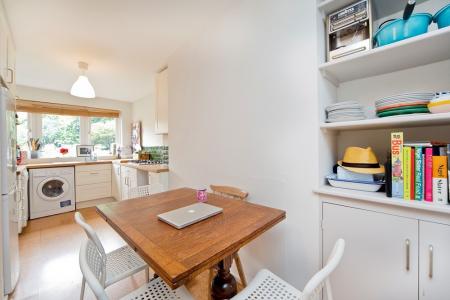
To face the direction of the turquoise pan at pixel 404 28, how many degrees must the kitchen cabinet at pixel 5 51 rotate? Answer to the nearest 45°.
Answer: approximately 45° to its right

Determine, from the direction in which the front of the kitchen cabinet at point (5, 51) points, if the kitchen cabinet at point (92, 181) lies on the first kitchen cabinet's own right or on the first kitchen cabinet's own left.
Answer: on the first kitchen cabinet's own left

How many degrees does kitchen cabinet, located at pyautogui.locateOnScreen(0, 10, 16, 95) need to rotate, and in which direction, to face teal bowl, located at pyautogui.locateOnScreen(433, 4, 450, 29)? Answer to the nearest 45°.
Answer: approximately 45° to its right

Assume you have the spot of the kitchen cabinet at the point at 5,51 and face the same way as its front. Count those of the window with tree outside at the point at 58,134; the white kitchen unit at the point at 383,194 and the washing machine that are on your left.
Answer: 2

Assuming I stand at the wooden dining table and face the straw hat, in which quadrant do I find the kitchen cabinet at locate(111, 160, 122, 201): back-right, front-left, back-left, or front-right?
back-left

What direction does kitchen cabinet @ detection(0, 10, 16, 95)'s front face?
to the viewer's right

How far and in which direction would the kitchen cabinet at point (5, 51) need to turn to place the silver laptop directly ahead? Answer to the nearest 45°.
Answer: approximately 45° to its right

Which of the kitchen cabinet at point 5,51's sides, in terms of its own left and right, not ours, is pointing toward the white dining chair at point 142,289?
right

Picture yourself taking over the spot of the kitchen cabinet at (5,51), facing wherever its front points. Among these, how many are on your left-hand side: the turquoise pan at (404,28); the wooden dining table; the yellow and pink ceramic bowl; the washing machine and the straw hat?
1

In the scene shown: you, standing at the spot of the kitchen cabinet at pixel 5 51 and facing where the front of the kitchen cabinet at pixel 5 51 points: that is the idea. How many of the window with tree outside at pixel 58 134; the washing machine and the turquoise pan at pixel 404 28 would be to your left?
2

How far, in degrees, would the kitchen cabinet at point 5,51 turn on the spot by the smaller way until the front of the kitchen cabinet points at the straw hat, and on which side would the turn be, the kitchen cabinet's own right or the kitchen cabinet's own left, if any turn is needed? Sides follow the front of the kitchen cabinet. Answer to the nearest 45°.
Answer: approximately 45° to the kitchen cabinet's own right

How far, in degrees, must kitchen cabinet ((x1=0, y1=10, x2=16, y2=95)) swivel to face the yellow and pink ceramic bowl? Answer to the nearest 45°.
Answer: approximately 45° to its right
